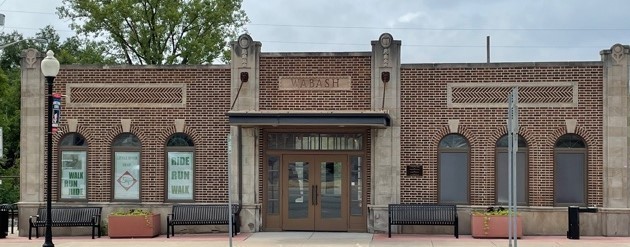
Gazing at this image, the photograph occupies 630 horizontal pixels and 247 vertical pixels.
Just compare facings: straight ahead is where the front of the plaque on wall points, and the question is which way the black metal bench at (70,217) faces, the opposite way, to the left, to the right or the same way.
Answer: the same way

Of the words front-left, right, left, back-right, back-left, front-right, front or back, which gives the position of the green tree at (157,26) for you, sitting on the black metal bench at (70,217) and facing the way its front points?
back

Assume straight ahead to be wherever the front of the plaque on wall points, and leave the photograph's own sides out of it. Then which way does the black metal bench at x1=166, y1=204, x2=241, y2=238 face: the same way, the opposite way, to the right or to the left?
the same way

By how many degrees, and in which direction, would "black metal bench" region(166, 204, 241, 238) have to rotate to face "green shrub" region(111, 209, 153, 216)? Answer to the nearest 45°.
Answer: approximately 90° to its right

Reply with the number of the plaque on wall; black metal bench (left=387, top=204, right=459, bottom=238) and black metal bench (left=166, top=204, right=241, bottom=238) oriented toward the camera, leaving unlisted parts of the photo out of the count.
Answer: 3

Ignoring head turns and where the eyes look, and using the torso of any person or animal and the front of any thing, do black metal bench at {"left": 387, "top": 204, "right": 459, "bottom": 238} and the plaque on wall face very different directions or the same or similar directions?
same or similar directions

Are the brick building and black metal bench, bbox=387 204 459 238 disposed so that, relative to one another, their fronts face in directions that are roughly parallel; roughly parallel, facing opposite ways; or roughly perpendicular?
roughly parallel

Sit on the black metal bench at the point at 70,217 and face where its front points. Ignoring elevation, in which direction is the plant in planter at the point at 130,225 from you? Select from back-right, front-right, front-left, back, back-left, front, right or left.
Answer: front-left

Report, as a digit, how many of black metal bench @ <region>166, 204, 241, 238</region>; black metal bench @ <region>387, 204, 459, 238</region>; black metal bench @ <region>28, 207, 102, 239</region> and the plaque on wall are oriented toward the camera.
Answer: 4

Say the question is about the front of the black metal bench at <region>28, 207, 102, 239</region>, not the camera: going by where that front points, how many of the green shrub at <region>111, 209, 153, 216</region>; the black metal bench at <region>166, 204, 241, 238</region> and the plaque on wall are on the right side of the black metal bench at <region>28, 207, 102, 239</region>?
0

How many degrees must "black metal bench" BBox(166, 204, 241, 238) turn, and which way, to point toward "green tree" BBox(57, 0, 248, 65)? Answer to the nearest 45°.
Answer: approximately 180°

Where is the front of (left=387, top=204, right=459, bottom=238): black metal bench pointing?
toward the camera

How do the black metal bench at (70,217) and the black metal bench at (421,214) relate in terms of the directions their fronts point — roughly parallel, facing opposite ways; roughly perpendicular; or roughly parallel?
roughly parallel

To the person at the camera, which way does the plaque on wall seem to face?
facing the viewer
